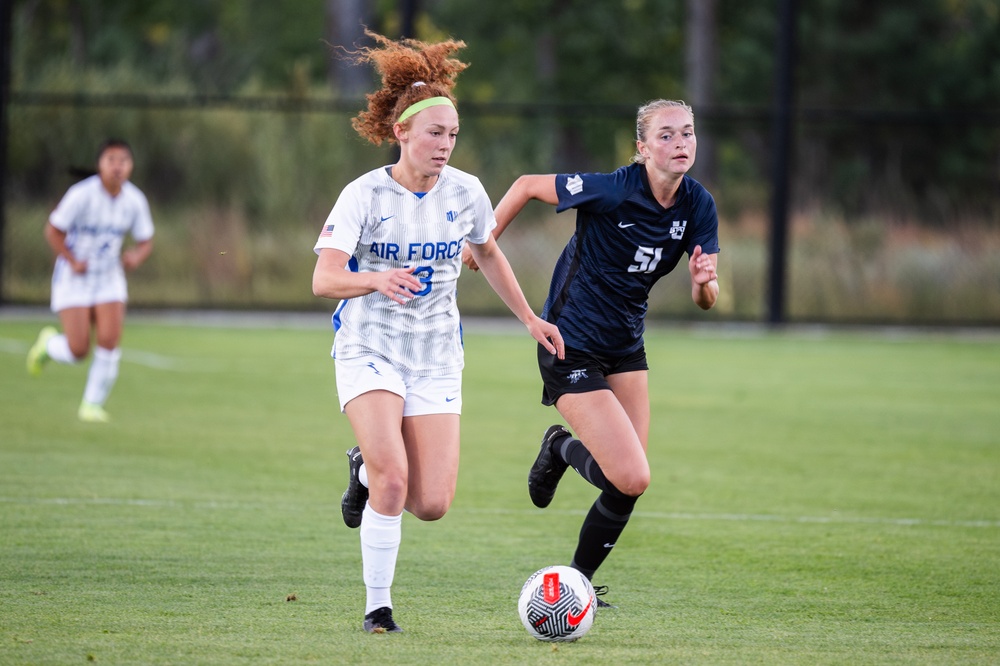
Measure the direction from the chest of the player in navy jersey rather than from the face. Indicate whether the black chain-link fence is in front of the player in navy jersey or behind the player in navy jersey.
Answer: behind

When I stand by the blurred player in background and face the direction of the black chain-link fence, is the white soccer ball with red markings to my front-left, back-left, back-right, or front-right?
back-right
